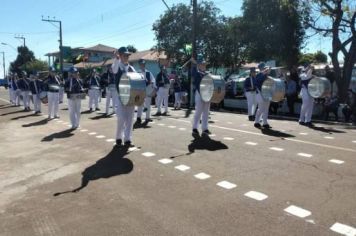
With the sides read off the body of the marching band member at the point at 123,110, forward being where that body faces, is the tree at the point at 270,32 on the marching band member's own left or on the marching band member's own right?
on the marching band member's own left

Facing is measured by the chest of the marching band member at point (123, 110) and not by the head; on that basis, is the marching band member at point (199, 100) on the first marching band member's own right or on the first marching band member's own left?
on the first marching band member's own left

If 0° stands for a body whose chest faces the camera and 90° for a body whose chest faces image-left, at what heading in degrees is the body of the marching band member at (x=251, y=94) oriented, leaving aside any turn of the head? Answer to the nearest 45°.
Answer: approximately 315°

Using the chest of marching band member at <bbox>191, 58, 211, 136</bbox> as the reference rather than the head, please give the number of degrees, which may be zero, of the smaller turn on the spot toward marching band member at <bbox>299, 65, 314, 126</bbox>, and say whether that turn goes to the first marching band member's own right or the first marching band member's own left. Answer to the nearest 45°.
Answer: approximately 90° to the first marching band member's own left

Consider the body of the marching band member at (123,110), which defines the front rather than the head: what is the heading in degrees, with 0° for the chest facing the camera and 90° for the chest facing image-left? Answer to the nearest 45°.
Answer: approximately 315°

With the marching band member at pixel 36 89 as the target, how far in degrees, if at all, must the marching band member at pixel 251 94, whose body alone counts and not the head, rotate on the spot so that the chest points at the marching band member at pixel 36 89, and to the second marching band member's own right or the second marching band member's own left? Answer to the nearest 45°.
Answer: approximately 135° to the second marching band member's own right

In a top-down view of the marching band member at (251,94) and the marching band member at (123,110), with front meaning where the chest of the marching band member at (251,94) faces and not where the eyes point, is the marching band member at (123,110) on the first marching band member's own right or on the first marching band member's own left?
on the first marching band member's own right
